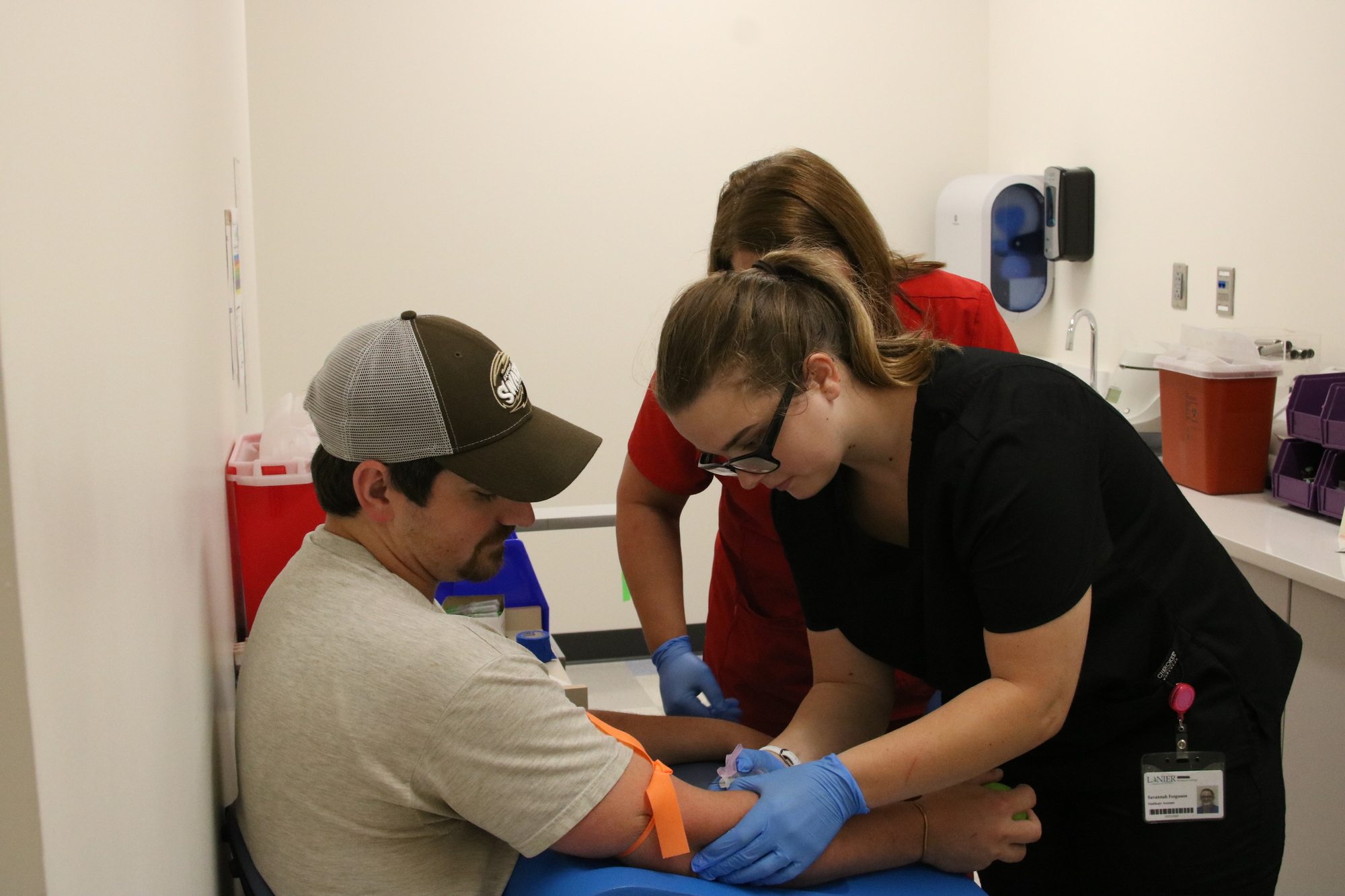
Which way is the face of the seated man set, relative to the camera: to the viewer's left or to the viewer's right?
to the viewer's right

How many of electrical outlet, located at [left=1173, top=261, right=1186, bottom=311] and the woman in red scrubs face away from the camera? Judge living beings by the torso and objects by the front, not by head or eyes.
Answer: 0

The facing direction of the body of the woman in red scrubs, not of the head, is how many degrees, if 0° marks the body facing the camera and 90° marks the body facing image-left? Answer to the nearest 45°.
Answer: approximately 45°

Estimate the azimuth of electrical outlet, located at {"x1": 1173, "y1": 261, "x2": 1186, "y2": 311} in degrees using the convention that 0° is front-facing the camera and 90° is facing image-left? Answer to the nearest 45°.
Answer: approximately 45°

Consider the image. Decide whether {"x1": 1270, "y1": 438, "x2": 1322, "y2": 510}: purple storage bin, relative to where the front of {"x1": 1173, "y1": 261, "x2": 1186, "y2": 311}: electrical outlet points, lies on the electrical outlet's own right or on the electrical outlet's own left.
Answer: on the electrical outlet's own left

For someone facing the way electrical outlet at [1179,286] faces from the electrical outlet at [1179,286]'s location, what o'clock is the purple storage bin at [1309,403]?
The purple storage bin is roughly at 10 o'clock from the electrical outlet.

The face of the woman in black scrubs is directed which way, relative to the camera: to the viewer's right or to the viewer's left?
to the viewer's left

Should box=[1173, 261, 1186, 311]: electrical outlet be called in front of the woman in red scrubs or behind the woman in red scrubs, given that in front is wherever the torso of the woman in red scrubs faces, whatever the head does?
behind
